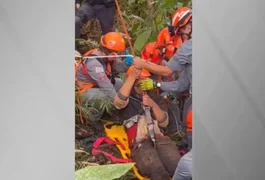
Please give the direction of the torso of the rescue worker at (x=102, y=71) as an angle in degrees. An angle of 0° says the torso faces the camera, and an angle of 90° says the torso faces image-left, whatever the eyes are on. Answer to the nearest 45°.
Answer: approximately 270°

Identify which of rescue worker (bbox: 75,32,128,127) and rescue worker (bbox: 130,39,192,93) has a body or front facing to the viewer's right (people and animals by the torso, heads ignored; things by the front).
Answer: rescue worker (bbox: 75,32,128,127)

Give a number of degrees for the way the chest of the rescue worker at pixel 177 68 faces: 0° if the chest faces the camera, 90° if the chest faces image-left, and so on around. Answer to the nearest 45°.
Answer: approximately 90°
